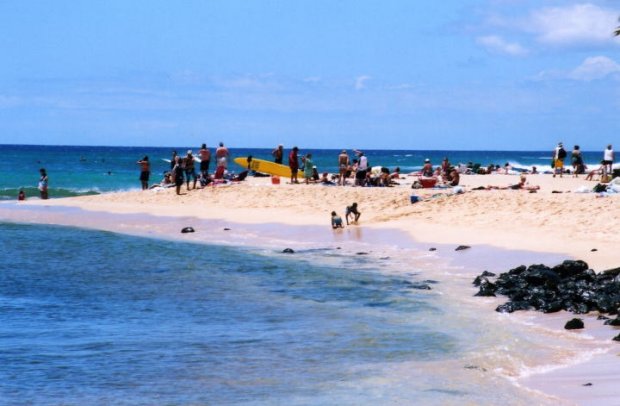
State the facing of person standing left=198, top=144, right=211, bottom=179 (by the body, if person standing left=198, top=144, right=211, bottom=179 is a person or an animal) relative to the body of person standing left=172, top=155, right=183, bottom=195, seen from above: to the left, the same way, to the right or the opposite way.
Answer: the same way

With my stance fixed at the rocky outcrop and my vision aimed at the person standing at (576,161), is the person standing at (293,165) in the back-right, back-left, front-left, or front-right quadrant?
front-left

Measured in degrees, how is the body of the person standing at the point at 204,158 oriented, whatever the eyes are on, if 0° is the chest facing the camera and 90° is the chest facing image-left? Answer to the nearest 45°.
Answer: approximately 180°

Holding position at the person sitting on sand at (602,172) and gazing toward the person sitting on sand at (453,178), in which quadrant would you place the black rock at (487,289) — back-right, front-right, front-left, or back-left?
front-left

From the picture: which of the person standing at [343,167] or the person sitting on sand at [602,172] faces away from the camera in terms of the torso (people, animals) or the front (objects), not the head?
the person standing

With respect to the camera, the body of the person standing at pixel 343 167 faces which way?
away from the camera
